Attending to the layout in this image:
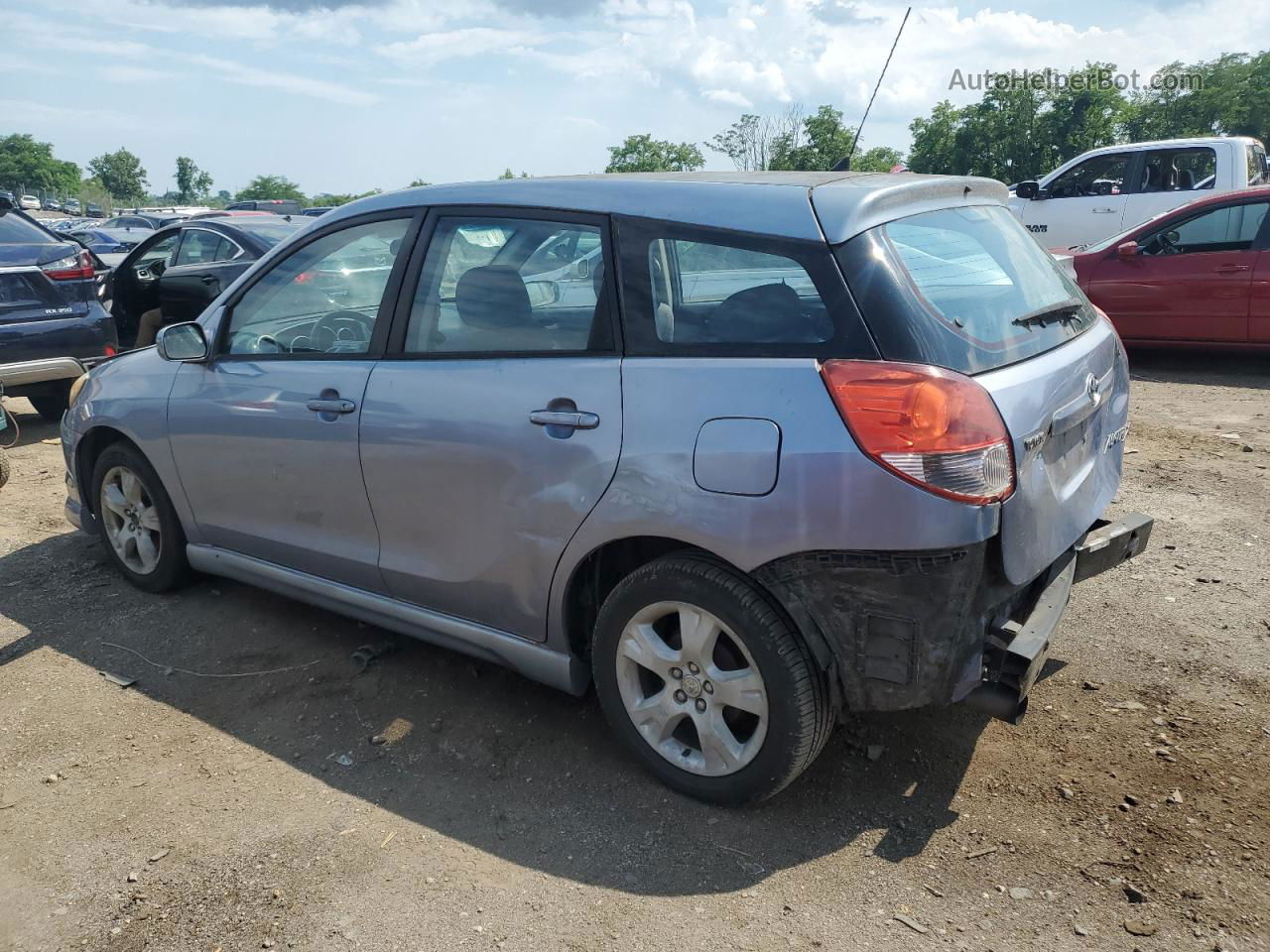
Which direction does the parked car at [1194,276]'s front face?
to the viewer's left

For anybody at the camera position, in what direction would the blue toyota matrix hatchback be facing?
facing away from the viewer and to the left of the viewer

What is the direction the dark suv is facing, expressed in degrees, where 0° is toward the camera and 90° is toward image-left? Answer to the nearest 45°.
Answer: approximately 180°

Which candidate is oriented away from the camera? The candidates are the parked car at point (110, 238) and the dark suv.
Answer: the dark suv

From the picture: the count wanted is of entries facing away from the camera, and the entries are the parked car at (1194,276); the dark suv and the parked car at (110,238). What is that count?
1

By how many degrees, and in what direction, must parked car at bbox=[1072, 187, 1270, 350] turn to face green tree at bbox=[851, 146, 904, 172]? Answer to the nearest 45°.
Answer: approximately 90° to its right
